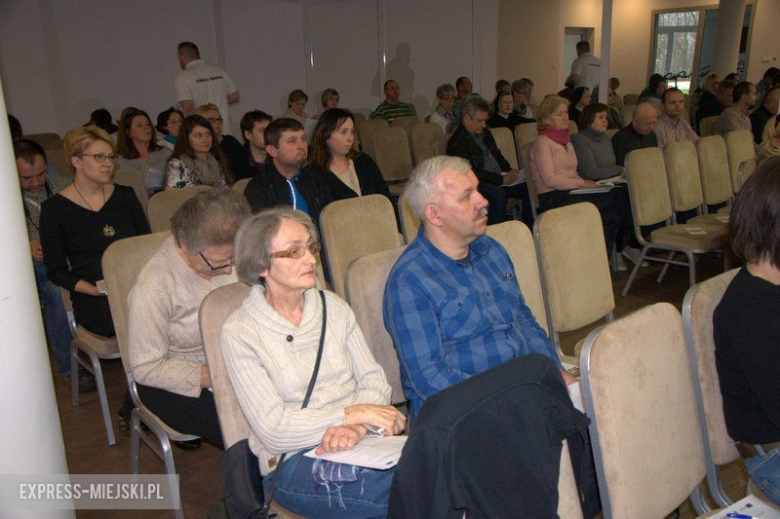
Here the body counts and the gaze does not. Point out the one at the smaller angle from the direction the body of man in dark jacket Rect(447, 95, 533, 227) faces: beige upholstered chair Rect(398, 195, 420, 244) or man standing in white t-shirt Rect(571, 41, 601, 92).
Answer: the beige upholstered chair

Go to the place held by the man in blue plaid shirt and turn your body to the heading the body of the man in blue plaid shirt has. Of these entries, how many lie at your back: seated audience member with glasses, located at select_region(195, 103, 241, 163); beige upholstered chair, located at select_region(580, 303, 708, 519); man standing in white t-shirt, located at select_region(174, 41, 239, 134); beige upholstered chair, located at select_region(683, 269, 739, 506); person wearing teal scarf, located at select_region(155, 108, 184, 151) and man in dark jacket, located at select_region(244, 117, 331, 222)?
4

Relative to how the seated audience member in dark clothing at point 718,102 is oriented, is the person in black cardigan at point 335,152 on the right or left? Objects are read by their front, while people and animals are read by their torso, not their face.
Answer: on their right

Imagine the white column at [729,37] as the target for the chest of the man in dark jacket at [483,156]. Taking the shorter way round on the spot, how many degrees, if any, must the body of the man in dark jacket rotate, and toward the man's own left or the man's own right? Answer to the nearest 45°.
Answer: approximately 90° to the man's own left

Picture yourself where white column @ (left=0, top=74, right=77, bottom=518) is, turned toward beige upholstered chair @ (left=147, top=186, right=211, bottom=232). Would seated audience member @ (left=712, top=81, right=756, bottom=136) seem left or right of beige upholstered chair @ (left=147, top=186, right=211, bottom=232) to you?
right

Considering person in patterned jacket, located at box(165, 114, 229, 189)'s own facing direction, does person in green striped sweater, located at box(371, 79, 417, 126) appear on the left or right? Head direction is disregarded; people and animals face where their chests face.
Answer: on their left
